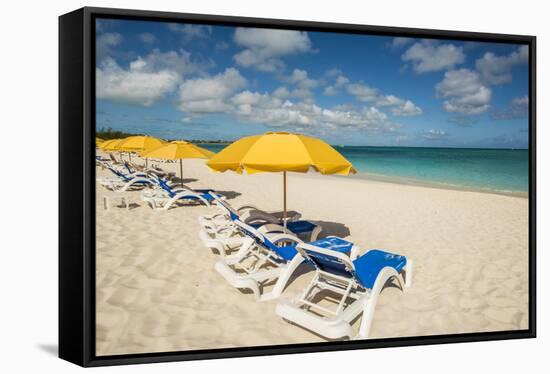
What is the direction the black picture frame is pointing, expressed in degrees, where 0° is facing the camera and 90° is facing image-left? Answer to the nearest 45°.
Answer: approximately 315°
